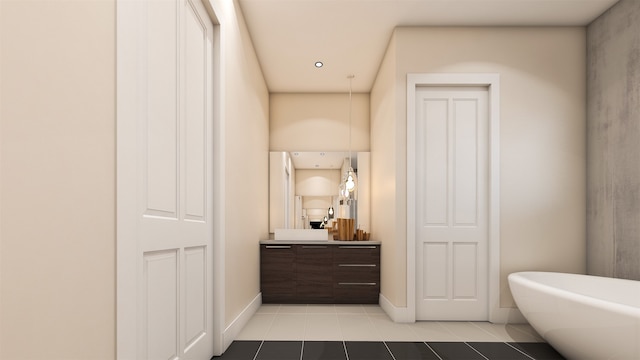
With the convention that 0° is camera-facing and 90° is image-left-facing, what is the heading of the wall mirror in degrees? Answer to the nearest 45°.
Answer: approximately 0°

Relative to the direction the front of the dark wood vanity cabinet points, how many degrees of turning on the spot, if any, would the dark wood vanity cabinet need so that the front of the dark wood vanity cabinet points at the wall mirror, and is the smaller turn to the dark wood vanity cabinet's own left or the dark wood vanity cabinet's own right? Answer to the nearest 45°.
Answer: approximately 180°

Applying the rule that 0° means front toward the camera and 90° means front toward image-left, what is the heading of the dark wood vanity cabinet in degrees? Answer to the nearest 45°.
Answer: approximately 0°

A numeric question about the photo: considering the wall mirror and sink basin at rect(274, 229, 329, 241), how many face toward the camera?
2

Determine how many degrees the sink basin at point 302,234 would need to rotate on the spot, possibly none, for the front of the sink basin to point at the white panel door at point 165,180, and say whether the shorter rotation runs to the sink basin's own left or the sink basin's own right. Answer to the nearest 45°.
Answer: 0° — it already faces it
